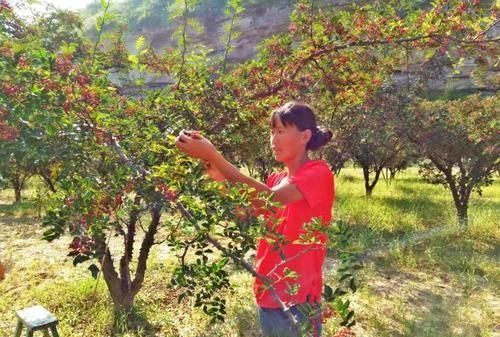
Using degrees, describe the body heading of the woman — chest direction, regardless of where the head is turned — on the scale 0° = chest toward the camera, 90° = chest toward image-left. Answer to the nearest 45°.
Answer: approximately 90°

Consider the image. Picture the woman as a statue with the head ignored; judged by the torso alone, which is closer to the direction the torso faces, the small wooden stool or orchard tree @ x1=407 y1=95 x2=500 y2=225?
the small wooden stool

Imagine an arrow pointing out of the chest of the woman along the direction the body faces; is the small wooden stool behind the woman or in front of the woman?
in front
